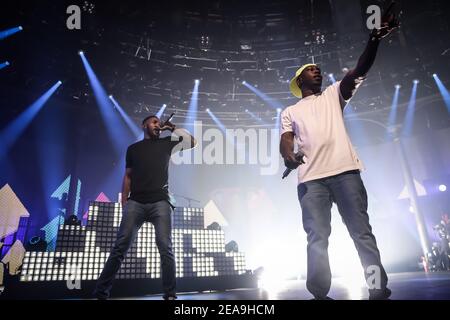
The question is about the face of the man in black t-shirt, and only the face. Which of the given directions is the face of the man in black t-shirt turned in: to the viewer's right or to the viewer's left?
to the viewer's right
